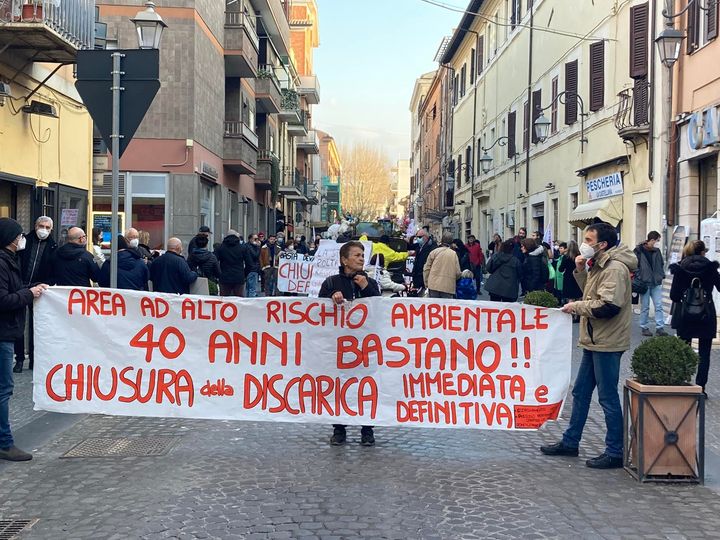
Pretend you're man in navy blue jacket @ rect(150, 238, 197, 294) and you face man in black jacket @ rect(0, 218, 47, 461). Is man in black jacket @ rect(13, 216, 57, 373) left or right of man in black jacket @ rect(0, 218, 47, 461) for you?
right

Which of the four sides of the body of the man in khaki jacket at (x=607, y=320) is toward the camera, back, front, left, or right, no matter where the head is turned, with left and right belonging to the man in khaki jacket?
left

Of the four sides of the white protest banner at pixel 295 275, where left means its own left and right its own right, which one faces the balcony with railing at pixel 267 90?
back

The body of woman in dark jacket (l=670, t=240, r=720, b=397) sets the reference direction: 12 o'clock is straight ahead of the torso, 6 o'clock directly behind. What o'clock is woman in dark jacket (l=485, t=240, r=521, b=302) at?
woman in dark jacket (l=485, t=240, r=521, b=302) is roughly at 11 o'clock from woman in dark jacket (l=670, t=240, r=720, b=397).

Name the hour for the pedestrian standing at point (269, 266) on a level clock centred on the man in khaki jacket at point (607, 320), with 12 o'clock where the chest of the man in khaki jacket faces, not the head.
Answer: The pedestrian standing is roughly at 2 o'clock from the man in khaki jacket.

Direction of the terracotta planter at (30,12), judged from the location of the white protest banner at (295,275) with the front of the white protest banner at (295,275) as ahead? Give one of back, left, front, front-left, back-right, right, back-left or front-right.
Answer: front-right

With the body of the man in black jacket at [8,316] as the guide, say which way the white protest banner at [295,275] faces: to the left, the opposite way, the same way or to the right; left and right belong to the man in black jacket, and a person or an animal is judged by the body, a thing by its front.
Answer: to the right

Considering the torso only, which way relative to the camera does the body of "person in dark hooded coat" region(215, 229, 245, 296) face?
away from the camera

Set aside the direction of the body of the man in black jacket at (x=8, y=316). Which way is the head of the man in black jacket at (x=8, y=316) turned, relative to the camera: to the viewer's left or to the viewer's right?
to the viewer's right

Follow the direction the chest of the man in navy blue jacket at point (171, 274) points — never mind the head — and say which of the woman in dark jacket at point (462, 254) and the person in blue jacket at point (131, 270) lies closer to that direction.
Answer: the woman in dark jacket

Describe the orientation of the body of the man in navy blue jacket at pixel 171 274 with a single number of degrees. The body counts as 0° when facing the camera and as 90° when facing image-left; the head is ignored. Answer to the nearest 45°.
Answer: approximately 225°

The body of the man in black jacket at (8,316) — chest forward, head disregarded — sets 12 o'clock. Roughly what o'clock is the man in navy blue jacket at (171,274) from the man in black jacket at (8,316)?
the man in navy blue jacket at (171,274) is roughly at 10 o'clock from the man in black jacket at (8,316).

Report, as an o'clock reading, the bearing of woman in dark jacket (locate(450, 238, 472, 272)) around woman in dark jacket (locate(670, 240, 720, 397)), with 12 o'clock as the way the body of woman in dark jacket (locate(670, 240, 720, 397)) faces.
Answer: woman in dark jacket (locate(450, 238, 472, 272)) is roughly at 11 o'clock from woman in dark jacket (locate(670, 240, 720, 397)).

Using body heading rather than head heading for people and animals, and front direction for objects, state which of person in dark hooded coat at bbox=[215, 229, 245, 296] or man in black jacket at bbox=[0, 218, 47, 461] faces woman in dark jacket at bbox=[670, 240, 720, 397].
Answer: the man in black jacket

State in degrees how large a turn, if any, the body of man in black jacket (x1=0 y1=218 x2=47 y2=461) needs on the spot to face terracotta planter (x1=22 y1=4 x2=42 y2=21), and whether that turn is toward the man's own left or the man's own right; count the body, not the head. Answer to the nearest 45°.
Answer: approximately 90° to the man's own left

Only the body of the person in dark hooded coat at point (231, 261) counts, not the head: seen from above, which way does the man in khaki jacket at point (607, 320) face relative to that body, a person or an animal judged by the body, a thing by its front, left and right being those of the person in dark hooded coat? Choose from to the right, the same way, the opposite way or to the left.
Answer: to the left

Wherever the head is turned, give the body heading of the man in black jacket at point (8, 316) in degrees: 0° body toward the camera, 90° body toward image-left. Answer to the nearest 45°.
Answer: approximately 270°
